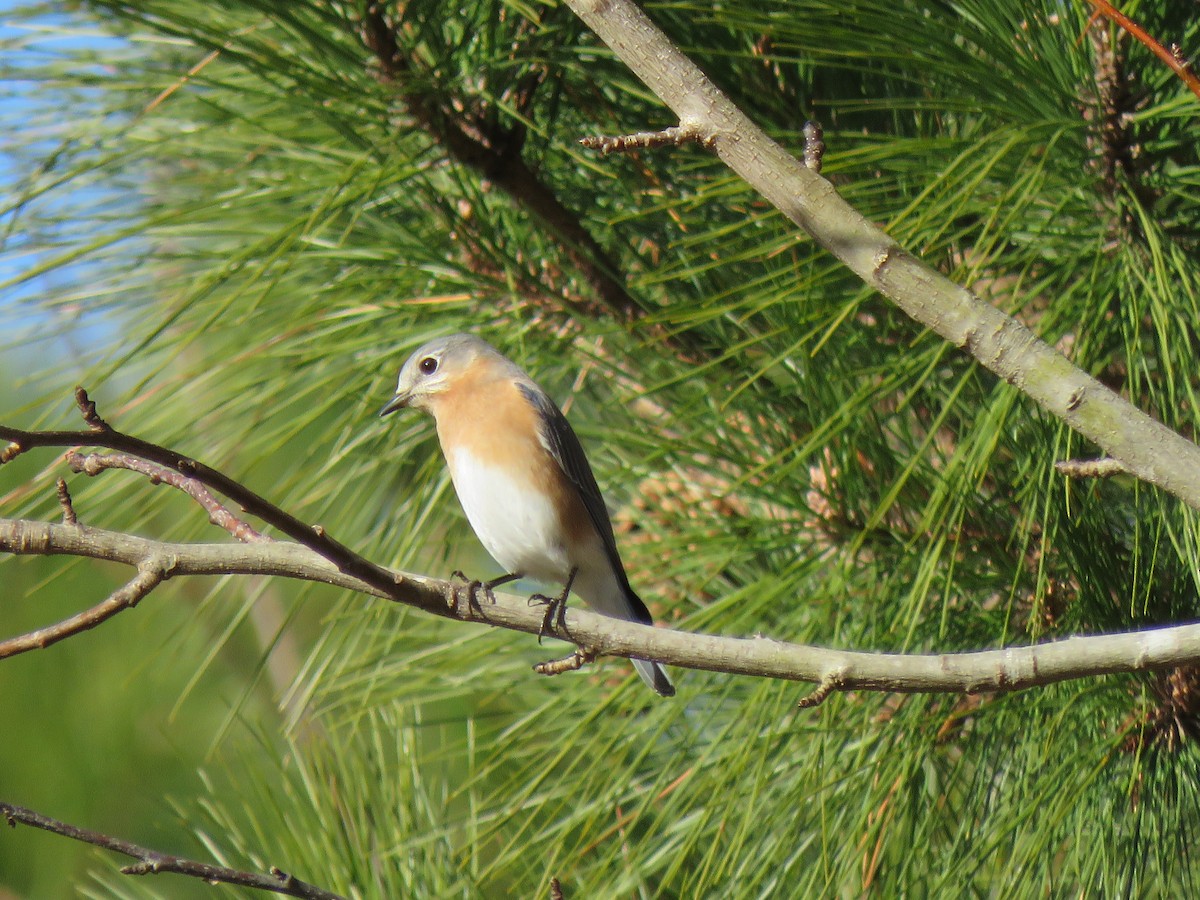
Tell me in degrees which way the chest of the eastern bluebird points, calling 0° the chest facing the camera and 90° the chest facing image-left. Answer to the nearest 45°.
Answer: approximately 45°

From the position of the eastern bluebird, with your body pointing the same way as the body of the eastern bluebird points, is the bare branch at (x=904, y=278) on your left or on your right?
on your left

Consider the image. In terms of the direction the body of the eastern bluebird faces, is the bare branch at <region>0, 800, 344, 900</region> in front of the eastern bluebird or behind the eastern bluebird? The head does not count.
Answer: in front
